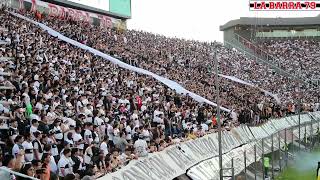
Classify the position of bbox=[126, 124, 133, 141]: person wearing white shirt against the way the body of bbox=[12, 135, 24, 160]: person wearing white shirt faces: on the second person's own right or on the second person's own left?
on the second person's own left

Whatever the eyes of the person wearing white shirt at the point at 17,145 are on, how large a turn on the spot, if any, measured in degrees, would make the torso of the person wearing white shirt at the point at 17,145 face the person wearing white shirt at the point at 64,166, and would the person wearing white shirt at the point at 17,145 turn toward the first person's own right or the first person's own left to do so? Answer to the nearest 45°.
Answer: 0° — they already face them

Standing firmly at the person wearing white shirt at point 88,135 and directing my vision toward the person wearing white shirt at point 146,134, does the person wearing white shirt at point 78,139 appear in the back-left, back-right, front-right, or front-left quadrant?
back-right

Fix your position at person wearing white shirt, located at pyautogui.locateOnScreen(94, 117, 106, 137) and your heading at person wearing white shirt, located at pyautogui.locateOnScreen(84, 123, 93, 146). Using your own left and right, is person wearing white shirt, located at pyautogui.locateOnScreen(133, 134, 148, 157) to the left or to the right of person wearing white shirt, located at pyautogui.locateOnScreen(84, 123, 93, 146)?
left

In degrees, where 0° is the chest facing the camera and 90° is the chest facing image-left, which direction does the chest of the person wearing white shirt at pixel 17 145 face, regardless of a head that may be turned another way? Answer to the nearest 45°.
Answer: approximately 270°

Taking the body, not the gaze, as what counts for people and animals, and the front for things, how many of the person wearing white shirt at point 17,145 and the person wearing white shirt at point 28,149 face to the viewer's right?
2

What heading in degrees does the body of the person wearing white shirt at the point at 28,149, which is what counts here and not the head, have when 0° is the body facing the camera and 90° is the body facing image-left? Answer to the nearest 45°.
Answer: approximately 270°

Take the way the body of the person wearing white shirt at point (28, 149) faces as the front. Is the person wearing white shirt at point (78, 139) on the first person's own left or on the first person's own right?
on the first person's own left

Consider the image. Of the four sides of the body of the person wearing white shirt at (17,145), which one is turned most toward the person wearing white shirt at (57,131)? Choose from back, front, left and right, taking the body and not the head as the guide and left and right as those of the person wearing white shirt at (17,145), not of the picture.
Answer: left

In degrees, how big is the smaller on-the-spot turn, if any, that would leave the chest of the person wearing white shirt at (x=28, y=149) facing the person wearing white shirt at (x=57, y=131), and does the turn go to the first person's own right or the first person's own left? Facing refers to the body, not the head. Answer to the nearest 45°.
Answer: approximately 90° to the first person's own left
